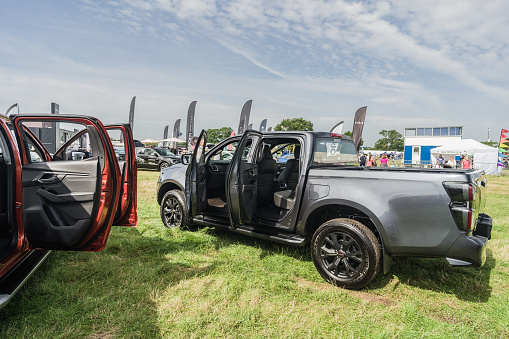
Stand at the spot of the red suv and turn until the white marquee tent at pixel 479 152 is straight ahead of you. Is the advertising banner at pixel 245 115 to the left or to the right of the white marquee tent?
left

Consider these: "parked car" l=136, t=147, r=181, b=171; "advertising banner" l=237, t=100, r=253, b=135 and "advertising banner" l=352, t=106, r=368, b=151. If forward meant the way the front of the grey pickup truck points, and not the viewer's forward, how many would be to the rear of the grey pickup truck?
0

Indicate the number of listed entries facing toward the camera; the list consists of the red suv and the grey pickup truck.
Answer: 0

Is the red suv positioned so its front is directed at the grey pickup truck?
no

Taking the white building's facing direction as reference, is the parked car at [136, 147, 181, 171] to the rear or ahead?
ahead

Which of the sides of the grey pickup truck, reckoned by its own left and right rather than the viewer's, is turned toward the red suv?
left

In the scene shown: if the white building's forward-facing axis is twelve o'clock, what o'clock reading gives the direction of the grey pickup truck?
The grey pickup truck is roughly at 12 o'clock from the white building.

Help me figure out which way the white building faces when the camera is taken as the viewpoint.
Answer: facing the viewer

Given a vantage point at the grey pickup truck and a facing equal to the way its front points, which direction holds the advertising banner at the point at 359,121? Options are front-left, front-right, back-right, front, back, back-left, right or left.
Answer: front-right

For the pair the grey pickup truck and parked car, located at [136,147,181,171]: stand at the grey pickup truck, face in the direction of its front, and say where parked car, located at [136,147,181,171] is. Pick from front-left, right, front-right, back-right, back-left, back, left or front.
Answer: front

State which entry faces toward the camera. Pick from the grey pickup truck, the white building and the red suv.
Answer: the white building

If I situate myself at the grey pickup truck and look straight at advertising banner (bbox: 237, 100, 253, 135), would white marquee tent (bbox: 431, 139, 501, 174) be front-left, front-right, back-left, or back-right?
front-right

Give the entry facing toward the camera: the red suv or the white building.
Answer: the white building

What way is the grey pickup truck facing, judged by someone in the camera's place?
facing away from the viewer and to the left of the viewer
